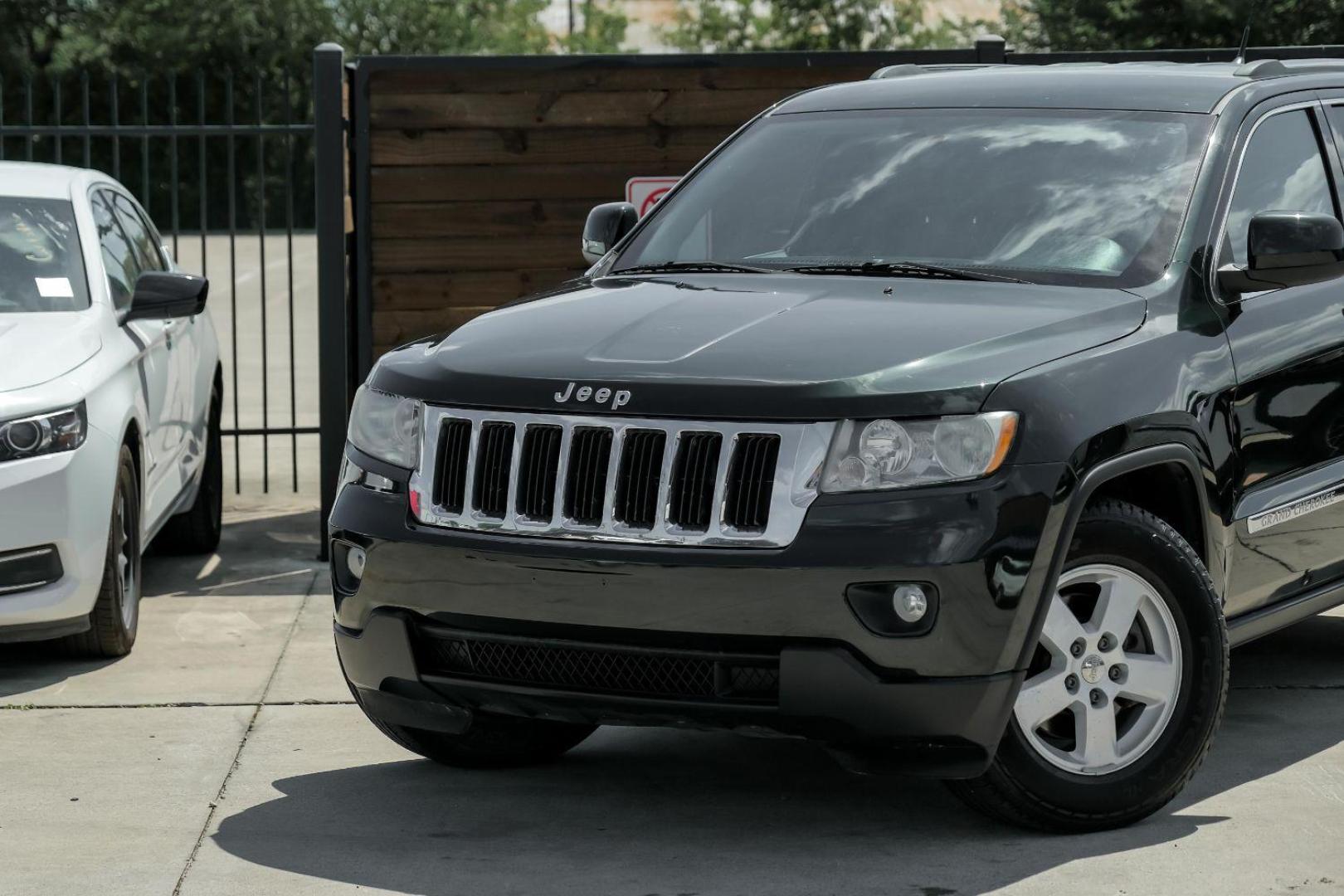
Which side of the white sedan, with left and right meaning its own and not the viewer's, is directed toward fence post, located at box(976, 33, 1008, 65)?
left

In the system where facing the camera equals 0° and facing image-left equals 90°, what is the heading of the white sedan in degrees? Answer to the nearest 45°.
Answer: approximately 0°

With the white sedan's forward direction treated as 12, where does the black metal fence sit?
The black metal fence is roughly at 6 o'clock from the white sedan.

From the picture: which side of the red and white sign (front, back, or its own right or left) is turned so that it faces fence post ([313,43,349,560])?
right

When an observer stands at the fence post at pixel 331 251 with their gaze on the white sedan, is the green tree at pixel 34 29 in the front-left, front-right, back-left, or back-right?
back-right

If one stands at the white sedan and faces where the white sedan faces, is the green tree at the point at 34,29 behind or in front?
behind

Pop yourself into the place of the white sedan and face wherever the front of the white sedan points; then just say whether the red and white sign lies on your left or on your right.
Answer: on your left

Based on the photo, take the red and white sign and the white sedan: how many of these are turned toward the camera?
2

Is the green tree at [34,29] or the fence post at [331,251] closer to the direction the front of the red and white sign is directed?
the fence post

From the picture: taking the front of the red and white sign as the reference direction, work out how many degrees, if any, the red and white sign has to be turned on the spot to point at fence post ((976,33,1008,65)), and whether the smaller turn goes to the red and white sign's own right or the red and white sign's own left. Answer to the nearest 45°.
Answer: approximately 90° to the red and white sign's own left
